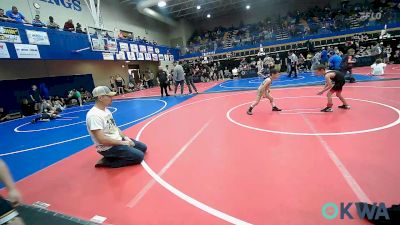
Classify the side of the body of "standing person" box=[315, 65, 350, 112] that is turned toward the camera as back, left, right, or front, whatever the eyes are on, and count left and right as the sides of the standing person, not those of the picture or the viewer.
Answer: left

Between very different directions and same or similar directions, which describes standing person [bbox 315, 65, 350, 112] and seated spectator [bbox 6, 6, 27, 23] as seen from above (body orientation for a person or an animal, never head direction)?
very different directions

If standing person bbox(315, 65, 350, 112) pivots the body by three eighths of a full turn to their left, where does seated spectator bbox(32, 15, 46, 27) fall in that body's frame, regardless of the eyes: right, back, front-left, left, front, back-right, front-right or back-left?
back-right

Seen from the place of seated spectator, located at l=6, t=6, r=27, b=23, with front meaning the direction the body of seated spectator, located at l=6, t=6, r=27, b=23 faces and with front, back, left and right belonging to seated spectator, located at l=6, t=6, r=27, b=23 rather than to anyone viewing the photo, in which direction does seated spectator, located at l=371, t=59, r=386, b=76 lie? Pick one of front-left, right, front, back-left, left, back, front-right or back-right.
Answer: front

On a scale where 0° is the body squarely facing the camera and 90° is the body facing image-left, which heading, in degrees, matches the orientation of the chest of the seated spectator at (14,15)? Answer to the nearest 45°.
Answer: approximately 315°

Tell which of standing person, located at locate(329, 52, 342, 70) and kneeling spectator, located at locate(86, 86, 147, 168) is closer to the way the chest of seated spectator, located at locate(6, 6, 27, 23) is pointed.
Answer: the standing person
